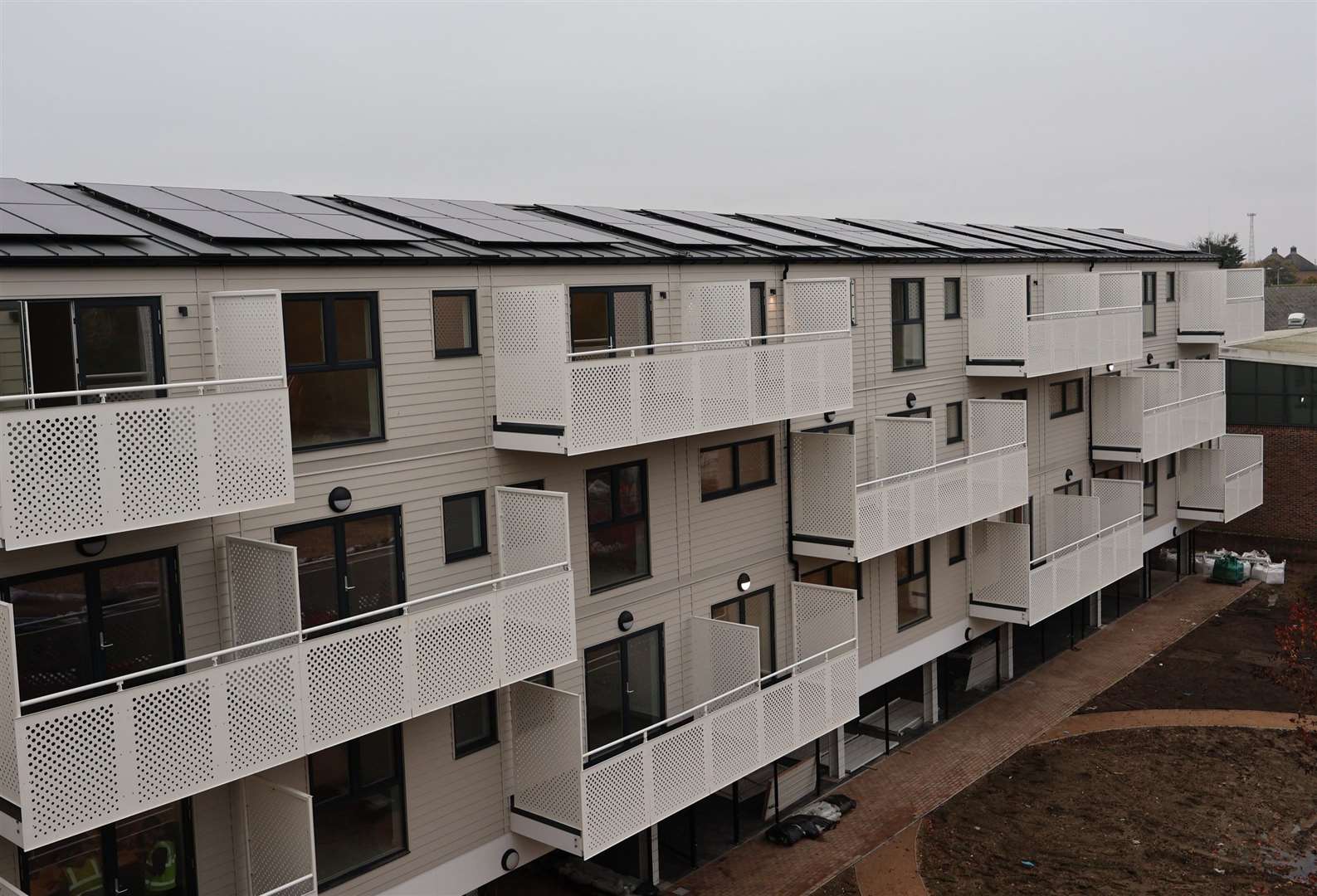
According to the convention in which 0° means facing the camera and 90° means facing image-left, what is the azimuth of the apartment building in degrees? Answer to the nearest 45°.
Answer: approximately 315°

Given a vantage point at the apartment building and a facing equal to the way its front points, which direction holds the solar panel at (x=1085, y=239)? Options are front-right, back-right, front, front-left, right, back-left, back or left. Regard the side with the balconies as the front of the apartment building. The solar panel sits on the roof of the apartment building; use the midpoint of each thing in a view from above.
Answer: left
